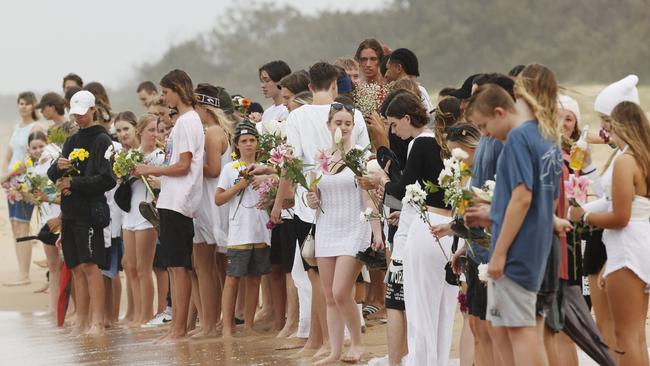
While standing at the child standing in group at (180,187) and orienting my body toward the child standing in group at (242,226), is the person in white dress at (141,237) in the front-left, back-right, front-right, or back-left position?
back-left

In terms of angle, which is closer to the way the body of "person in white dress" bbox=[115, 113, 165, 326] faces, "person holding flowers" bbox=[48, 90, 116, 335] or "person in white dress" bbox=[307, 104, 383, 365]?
the person holding flowers

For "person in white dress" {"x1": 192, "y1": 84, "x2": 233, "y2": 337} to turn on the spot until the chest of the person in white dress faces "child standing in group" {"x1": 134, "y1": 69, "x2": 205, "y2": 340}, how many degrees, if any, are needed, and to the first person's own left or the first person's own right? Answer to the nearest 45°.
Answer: approximately 45° to the first person's own left

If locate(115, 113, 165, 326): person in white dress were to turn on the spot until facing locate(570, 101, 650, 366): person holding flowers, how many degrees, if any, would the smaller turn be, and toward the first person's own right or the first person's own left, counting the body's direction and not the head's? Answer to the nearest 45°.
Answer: approximately 90° to the first person's own left

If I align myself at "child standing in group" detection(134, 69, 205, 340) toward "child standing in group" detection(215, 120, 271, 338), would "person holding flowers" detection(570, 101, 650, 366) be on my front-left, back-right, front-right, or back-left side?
front-right

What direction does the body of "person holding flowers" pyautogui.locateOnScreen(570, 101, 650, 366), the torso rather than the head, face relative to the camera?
to the viewer's left

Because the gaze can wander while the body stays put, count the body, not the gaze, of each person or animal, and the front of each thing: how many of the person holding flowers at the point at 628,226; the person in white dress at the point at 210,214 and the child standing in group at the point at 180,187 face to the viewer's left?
3

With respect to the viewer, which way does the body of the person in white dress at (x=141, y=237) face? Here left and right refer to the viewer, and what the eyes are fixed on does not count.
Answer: facing the viewer and to the left of the viewer

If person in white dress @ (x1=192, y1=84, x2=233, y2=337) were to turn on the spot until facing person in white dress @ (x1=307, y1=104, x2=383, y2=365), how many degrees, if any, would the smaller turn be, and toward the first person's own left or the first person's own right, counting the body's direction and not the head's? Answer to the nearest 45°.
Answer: approximately 135° to the first person's own left

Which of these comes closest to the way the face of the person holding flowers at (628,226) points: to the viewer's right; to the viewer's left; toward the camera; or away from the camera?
to the viewer's left

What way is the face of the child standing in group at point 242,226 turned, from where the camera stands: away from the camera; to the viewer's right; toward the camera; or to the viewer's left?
toward the camera

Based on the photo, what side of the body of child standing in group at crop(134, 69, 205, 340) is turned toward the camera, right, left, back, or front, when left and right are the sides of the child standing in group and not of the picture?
left

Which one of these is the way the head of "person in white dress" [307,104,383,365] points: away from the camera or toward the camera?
toward the camera
